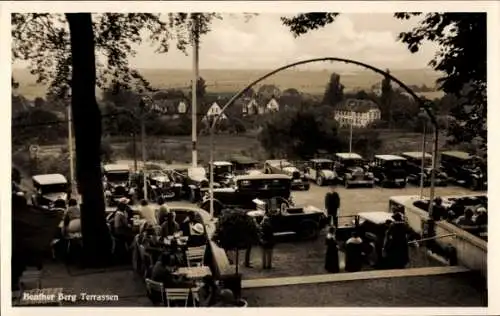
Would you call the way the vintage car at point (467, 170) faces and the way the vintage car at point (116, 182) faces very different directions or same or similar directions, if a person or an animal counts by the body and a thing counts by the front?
same or similar directions

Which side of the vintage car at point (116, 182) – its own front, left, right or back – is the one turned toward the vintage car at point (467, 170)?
left

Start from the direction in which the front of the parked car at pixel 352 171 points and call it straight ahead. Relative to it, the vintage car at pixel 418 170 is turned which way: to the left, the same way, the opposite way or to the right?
the same way

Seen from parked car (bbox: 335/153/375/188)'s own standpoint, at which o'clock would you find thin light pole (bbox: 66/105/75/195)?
The thin light pole is roughly at 4 o'clock from the parked car.

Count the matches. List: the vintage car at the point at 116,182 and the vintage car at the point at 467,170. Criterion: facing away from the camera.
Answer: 0

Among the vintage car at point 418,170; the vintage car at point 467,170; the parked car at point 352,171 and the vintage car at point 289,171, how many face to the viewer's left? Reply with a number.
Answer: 0

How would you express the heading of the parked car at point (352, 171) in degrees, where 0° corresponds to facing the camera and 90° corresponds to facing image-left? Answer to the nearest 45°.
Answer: approximately 315°

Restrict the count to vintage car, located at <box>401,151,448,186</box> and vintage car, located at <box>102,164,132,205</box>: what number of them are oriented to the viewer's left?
0

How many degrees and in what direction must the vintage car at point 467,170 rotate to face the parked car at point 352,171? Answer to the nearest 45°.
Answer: approximately 135° to its right

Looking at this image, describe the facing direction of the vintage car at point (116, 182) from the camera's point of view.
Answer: facing the viewer

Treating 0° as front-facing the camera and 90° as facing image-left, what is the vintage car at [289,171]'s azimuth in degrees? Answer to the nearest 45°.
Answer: approximately 315°

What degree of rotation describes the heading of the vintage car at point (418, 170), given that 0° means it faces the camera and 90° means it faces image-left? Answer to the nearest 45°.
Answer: approximately 315°

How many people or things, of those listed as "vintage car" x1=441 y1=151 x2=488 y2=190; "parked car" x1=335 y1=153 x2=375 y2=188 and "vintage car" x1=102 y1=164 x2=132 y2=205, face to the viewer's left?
0

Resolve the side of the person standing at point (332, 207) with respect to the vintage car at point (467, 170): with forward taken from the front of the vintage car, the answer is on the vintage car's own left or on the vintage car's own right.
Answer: on the vintage car's own right
